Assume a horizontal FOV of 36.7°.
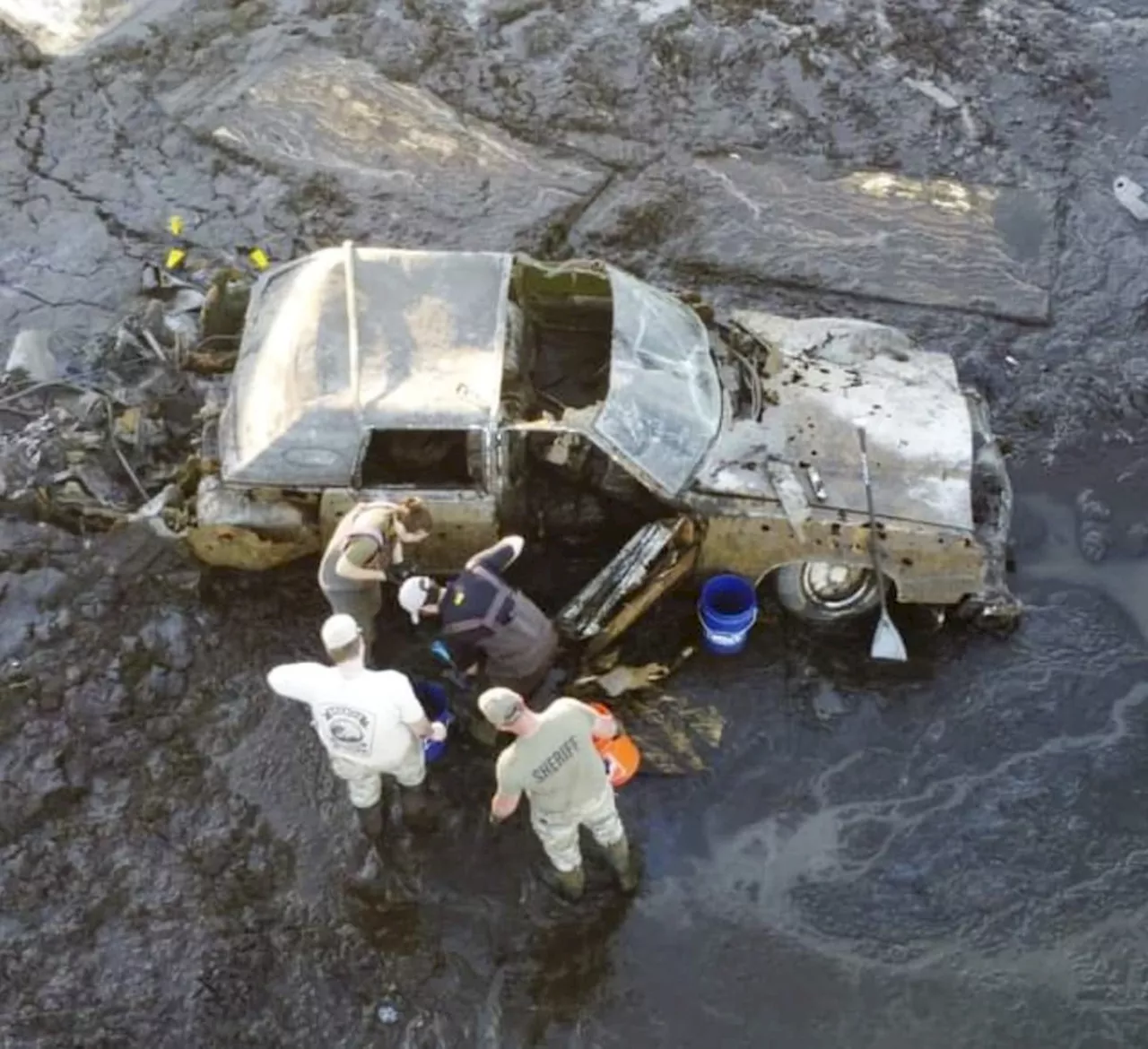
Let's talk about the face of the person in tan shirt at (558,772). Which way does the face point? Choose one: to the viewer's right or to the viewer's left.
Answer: to the viewer's left

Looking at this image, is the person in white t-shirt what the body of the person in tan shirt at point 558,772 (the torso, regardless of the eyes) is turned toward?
no

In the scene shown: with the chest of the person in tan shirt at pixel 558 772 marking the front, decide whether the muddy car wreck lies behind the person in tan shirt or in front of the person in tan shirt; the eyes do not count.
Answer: in front

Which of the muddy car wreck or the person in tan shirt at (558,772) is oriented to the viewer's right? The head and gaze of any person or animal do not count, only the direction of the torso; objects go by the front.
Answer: the muddy car wreck

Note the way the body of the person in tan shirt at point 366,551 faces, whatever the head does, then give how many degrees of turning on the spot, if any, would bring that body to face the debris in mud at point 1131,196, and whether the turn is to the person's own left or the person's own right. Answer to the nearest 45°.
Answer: approximately 45° to the person's own left

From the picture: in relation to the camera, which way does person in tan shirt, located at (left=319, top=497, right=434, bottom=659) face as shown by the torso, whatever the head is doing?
to the viewer's right

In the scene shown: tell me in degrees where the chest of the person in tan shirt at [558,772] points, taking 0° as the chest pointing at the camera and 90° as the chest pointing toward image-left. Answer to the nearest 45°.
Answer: approximately 180°

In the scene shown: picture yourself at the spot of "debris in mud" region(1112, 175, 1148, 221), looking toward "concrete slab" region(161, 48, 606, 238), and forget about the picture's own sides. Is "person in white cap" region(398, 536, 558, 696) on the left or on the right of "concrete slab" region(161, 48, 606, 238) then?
left

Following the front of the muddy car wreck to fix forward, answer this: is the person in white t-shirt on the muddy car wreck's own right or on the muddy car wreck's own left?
on the muddy car wreck's own right

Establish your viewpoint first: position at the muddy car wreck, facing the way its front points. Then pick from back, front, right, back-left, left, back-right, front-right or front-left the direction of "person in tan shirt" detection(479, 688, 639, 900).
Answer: right

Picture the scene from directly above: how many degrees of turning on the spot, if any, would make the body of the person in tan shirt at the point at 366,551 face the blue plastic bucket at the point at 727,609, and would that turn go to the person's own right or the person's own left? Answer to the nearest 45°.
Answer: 0° — they already face it

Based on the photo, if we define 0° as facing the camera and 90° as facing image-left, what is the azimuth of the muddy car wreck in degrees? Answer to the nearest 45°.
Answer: approximately 270°

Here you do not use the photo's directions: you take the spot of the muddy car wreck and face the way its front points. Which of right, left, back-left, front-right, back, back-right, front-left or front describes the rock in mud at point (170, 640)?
back

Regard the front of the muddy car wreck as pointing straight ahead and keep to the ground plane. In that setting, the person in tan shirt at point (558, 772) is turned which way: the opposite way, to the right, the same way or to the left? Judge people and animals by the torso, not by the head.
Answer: to the left

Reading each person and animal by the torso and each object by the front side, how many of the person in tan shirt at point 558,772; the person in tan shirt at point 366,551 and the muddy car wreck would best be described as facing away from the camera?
1

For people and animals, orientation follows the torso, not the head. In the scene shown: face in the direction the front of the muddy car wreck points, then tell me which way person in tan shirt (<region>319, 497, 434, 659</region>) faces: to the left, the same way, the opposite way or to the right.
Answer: the same way

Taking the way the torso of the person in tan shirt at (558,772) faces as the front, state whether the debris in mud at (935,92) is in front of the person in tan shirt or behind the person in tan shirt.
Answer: in front

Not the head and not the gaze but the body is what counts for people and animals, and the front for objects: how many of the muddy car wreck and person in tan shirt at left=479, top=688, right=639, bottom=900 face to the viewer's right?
1

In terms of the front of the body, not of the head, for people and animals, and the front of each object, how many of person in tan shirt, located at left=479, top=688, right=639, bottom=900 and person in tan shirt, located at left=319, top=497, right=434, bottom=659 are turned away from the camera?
1
